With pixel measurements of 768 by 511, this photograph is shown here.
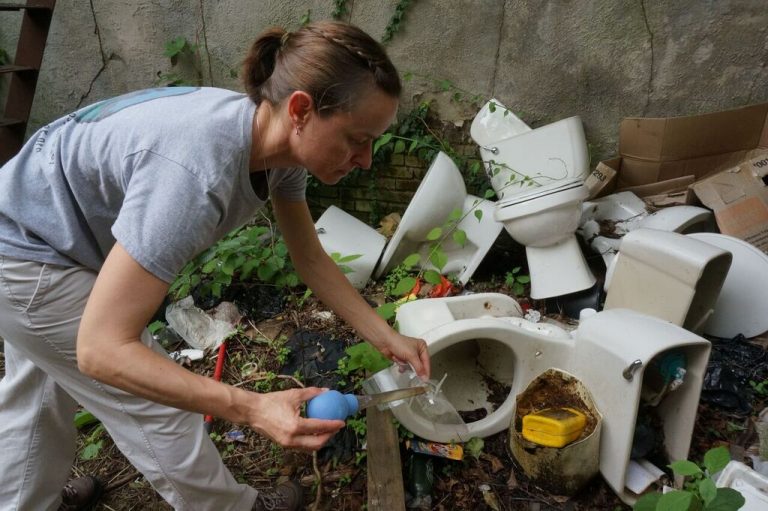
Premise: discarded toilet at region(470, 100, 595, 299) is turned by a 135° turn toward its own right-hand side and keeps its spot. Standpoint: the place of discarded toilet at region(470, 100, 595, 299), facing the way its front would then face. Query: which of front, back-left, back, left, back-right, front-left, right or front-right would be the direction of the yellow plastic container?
back-left

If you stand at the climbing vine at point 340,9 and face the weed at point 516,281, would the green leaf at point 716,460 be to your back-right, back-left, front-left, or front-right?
front-right

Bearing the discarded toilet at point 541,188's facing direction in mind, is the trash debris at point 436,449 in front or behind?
in front

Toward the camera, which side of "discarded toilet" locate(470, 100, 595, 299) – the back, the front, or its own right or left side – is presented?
front

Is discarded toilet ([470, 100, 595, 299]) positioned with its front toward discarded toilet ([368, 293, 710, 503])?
yes

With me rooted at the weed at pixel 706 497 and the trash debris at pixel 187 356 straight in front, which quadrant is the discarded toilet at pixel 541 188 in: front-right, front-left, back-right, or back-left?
front-right

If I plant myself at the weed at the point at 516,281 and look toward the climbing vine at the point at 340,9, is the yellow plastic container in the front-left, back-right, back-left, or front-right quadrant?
back-left

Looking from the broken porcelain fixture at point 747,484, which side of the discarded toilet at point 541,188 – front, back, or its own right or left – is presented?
front

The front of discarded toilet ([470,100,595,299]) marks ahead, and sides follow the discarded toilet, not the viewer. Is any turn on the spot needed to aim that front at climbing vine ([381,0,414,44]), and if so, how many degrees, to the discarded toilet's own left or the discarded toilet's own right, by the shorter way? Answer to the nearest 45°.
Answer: approximately 135° to the discarded toilet's own right

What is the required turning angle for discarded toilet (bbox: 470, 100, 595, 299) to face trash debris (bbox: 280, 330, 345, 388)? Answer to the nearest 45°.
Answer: approximately 45° to its right

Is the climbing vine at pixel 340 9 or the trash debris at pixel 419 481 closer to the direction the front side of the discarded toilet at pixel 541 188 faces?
the trash debris

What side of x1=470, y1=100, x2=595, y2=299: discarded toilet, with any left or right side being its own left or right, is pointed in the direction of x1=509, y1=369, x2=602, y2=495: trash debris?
front

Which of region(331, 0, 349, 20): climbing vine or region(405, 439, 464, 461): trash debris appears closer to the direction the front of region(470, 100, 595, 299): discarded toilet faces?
the trash debris
